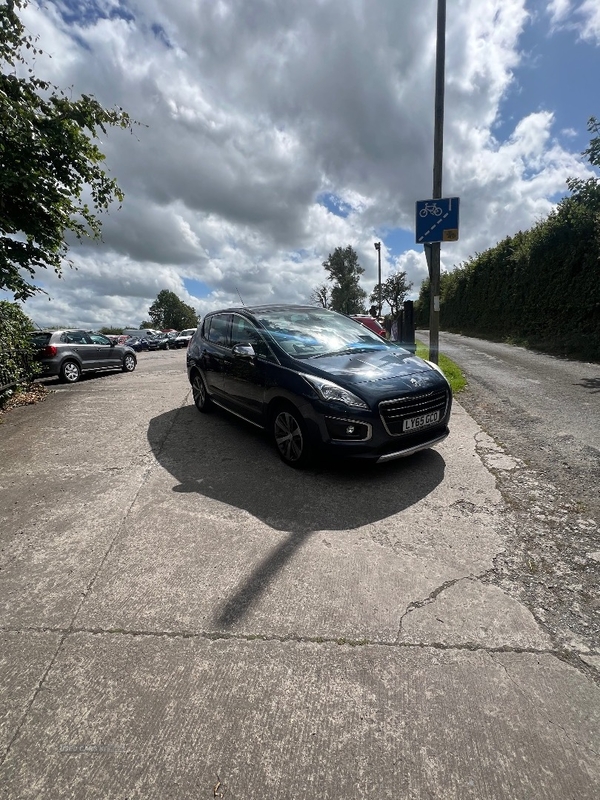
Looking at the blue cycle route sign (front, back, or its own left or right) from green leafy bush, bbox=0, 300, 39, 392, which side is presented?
right

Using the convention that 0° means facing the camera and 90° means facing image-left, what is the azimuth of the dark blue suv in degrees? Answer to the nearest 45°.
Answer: approximately 315°

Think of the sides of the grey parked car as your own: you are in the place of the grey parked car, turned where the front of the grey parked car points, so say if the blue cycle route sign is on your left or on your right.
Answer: on your right

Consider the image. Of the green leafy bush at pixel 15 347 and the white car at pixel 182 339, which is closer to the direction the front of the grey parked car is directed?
the white car

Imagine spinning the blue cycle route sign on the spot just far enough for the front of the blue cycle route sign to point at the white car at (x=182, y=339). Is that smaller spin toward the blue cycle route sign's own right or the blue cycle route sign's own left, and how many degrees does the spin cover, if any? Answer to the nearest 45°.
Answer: approximately 135° to the blue cycle route sign's own right

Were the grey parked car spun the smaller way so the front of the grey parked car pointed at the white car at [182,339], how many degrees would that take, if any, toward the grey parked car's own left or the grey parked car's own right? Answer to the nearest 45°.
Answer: approximately 45° to the grey parked car's own left

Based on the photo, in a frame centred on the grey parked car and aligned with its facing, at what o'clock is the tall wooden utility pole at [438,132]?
The tall wooden utility pole is roughly at 3 o'clock from the grey parked car.

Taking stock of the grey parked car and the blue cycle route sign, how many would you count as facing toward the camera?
1

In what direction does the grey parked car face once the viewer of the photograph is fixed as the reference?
facing away from the viewer and to the right of the viewer

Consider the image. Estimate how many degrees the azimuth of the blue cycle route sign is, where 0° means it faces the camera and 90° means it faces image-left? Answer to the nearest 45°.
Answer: approximately 0°

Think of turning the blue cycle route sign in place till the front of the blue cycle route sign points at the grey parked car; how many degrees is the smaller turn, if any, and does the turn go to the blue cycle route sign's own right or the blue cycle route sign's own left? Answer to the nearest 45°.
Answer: approximately 90° to the blue cycle route sign's own right

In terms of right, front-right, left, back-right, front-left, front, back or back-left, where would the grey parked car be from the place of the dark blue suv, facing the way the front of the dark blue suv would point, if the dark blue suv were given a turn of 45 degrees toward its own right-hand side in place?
back-right
